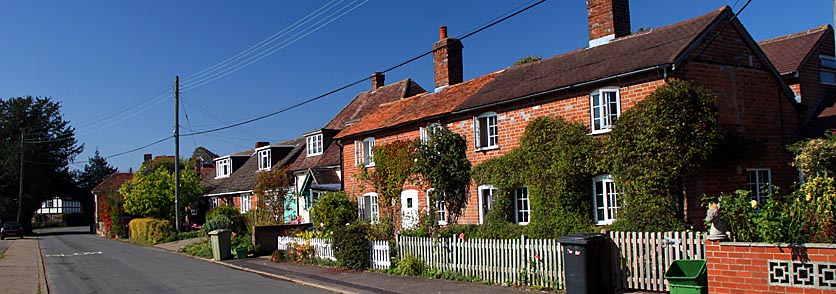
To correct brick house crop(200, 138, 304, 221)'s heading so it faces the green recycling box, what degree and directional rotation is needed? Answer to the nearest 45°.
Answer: approximately 45° to its left

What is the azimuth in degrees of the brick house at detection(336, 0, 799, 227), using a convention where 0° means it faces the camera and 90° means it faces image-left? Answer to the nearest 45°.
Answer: approximately 45°

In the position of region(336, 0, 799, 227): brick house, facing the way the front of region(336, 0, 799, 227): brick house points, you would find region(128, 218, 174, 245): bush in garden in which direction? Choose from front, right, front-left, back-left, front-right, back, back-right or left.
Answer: right

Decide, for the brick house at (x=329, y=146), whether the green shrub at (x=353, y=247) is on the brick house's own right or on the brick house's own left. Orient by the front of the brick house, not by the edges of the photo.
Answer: on the brick house's own left

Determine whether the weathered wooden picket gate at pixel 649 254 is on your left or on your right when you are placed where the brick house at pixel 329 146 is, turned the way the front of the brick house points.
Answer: on your left

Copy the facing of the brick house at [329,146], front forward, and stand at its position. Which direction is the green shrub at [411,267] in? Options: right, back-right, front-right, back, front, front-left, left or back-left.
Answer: front-left

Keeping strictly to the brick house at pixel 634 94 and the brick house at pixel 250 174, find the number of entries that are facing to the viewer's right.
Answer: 0

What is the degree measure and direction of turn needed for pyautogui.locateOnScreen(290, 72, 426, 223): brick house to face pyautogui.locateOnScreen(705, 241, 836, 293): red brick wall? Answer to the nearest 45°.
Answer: approximately 45° to its left

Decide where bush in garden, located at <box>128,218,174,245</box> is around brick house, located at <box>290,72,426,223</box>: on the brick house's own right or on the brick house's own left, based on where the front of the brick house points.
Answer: on the brick house's own right
